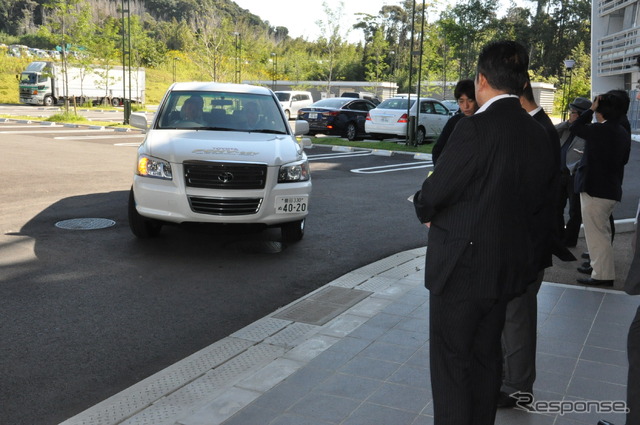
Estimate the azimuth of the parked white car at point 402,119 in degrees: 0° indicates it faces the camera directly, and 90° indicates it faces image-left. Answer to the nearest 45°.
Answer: approximately 225°

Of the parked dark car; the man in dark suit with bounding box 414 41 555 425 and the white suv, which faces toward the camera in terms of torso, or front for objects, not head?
the white suv

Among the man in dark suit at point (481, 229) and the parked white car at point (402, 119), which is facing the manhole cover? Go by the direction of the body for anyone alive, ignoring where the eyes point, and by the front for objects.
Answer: the man in dark suit

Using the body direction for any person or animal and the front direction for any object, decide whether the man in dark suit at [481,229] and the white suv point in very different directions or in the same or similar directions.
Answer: very different directions

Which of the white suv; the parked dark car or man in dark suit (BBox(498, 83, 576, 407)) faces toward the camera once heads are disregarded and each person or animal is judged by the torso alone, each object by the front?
the white suv

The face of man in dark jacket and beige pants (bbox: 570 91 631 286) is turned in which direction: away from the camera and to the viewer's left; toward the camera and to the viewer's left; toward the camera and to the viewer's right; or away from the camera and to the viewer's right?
away from the camera and to the viewer's left

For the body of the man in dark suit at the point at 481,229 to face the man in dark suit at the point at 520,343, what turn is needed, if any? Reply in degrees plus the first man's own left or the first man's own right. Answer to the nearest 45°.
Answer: approximately 45° to the first man's own right

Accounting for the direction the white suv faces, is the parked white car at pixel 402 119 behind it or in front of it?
behind

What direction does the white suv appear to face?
toward the camera

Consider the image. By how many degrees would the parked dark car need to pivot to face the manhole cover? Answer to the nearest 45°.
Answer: approximately 135° to its right

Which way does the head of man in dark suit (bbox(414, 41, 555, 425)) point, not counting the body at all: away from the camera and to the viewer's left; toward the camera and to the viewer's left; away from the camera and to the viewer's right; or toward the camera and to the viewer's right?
away from the camera and to the viewer's left

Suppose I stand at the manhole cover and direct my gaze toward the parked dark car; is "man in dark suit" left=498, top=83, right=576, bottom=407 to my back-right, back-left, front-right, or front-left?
back-right

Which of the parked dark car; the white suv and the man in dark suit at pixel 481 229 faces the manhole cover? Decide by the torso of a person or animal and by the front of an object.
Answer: the man in dark suit

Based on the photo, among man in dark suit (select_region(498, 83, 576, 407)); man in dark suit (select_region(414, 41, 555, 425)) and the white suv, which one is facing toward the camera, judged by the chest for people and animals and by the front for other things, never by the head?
the white suv

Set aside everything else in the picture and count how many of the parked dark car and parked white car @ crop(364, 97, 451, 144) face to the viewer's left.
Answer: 0
